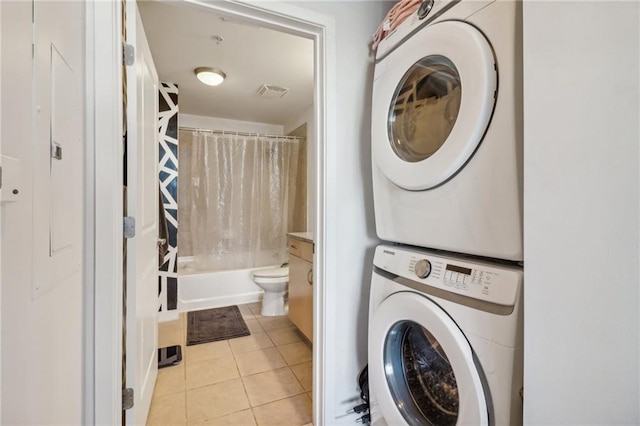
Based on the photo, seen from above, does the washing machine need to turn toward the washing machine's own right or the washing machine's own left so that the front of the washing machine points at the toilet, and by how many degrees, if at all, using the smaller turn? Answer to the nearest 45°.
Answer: approximately 90° to the washing machine's own right

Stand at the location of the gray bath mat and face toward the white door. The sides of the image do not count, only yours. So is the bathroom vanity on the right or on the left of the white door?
left

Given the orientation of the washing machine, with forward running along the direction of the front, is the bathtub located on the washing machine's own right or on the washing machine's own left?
on the washing machine's own right

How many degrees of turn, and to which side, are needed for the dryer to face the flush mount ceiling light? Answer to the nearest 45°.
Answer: approximately 90° to its right

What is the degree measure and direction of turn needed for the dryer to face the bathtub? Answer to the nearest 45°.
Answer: approximately 90° to its right

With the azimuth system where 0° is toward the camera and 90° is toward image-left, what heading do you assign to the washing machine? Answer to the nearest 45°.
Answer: approximately 45°
